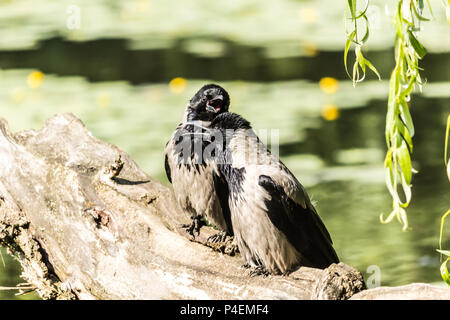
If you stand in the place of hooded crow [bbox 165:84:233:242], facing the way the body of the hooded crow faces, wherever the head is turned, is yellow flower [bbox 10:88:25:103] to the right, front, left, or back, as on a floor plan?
back

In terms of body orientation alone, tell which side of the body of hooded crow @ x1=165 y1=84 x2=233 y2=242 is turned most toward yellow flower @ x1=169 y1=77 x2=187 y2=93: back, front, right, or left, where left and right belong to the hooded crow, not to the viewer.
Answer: back

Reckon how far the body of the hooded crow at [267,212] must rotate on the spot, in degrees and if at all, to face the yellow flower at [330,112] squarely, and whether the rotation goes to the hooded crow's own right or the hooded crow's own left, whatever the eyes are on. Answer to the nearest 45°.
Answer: approximately 90° to the hooded crow's own right

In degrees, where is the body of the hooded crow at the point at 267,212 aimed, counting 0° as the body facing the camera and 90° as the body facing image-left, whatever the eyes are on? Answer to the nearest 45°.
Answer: approximately 90°

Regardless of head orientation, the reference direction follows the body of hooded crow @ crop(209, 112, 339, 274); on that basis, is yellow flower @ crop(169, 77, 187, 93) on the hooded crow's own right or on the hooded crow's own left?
on the hooded crow's own right

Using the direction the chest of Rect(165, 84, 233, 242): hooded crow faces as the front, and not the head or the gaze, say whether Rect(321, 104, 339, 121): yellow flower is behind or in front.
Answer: behind

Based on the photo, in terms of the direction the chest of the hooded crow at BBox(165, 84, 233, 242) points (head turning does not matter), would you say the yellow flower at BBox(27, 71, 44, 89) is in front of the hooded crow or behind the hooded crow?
behind

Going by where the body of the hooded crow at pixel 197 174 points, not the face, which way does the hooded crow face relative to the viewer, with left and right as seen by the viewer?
facing the viewer

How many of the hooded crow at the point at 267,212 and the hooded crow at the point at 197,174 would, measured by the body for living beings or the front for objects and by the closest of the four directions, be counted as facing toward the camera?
1

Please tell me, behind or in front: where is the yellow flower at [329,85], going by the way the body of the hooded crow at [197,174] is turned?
behind
